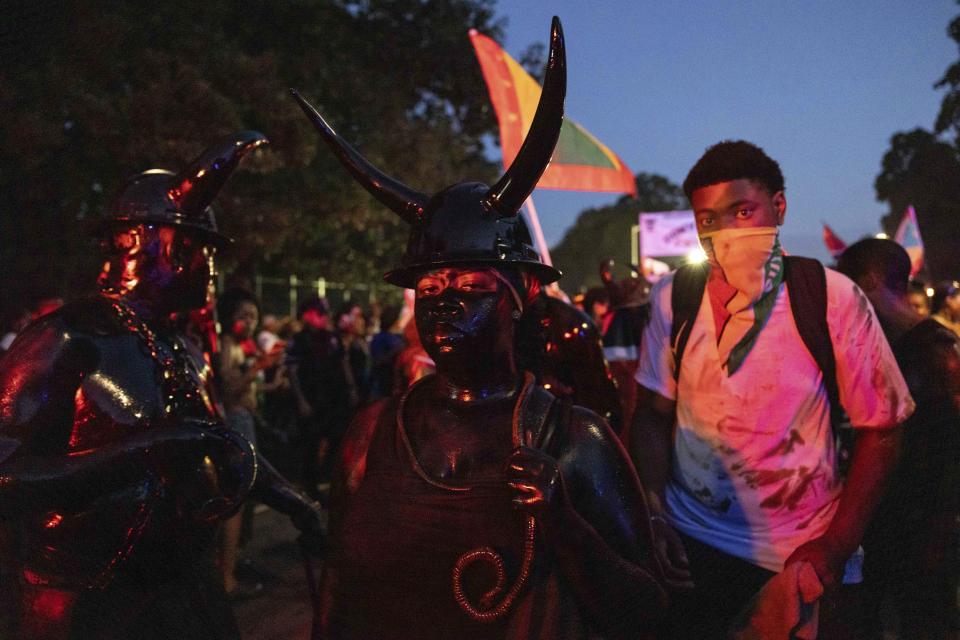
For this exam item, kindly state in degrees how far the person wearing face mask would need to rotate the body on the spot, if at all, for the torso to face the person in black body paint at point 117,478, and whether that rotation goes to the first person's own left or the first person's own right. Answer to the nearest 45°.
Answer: approximately 45° to the first person's own right

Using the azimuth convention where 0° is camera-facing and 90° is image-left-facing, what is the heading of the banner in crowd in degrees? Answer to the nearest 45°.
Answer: approximately 0°

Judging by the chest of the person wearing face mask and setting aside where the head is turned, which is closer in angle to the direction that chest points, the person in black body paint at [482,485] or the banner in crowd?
the person in black body paint

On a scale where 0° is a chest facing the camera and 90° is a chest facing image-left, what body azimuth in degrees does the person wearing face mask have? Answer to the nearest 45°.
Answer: approximately 0°

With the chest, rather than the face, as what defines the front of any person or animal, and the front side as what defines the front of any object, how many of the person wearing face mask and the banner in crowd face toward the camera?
2

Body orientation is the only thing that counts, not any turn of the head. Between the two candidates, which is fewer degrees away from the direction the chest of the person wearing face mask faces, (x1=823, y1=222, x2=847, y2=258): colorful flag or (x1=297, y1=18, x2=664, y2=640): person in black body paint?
the person in black body paint

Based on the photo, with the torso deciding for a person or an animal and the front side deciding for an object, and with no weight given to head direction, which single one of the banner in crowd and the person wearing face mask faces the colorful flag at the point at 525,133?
the banner in crowd

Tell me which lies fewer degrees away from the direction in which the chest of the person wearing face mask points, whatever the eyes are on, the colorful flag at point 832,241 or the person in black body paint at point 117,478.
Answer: the person in black body paint

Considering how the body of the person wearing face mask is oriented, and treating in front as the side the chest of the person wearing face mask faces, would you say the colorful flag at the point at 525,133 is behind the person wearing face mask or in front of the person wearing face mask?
behind

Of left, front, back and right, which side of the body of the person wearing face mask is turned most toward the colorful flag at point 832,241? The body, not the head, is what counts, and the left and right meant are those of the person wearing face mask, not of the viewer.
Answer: back

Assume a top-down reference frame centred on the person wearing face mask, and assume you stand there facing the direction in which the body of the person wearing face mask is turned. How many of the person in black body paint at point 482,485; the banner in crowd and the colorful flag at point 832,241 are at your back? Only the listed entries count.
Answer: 2

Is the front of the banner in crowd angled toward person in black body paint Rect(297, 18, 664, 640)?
yes

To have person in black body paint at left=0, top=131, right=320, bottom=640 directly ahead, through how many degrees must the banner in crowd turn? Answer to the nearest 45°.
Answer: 0° — it already faces them

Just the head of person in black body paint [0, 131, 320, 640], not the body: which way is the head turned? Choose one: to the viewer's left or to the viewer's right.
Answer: to the viewer's right
